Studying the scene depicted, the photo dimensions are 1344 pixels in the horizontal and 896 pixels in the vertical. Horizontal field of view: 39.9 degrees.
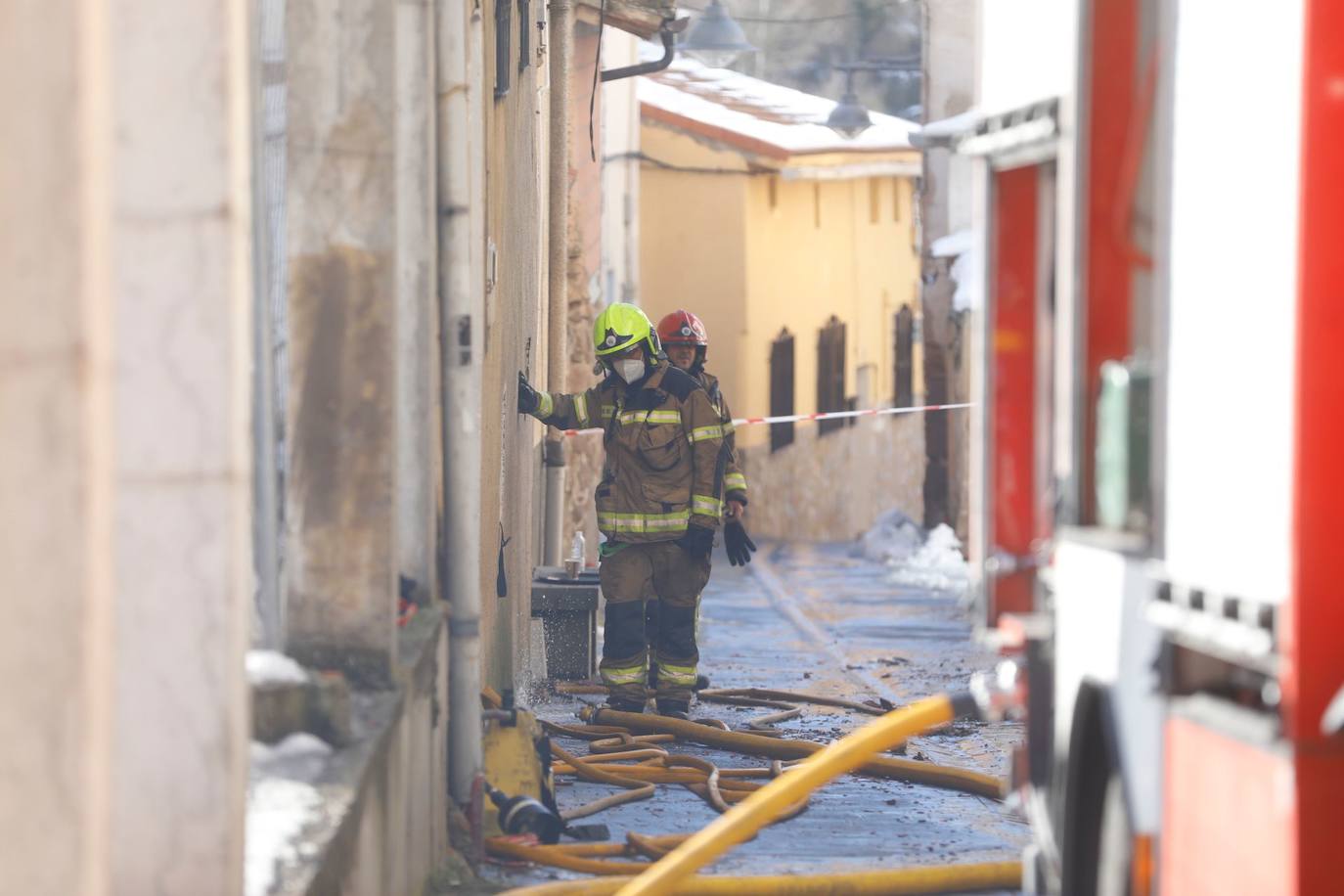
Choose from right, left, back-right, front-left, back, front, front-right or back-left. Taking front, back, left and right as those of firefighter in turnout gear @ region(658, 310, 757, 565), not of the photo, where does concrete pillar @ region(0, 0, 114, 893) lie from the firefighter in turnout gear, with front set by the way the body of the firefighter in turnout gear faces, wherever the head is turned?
front

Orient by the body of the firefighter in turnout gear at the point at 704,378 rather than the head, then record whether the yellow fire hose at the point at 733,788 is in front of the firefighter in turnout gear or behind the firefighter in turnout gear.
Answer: in front

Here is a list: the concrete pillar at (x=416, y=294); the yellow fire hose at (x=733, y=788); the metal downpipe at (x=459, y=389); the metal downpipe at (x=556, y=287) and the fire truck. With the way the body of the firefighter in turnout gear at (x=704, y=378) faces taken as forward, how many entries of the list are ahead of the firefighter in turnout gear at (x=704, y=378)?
4

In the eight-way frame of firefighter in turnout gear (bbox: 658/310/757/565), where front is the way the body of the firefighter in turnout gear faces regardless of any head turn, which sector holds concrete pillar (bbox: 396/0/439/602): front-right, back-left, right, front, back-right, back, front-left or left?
front

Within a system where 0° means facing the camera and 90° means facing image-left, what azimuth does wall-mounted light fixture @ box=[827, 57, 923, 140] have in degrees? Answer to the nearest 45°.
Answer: approximately 90°

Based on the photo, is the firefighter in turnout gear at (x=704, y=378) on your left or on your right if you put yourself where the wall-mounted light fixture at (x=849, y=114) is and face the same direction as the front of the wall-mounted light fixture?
on your left

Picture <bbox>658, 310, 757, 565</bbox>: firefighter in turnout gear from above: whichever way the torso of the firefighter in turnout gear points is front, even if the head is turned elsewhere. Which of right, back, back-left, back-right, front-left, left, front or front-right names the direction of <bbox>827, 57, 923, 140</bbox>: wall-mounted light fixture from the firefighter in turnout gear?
back

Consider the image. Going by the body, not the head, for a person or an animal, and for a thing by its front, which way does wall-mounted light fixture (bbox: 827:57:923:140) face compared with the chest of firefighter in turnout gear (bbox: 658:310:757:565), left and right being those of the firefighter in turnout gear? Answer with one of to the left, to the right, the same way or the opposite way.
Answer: to the right

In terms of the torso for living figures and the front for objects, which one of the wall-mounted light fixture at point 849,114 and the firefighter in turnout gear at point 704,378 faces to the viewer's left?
the wall-mounted light fixture

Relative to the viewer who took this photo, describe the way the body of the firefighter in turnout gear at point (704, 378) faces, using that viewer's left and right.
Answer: facing the viewer

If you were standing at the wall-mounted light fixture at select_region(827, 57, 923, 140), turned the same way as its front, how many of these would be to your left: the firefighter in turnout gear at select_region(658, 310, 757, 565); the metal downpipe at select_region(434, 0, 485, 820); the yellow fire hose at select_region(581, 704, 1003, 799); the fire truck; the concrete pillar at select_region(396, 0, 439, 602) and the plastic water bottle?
6

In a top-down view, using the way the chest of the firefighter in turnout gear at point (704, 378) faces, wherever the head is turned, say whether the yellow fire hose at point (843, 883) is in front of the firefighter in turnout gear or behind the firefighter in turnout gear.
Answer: in front

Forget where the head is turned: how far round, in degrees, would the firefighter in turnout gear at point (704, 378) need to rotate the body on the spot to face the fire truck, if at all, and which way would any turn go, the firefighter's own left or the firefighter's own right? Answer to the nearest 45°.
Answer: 0° — they already face it

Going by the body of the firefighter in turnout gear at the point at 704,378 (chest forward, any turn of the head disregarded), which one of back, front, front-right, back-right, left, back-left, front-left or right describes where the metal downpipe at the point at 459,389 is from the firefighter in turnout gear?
front
